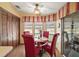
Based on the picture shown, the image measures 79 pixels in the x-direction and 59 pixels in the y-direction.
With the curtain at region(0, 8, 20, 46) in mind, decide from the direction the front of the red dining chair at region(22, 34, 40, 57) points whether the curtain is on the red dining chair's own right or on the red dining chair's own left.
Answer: on the red dining chair's own left

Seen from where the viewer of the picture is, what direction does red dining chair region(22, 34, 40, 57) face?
facing away from the viewer and to the right of the viewer
